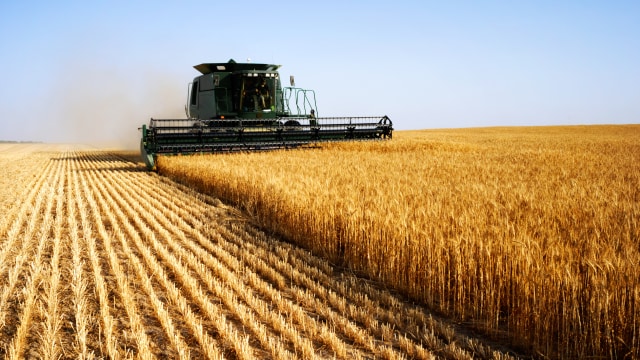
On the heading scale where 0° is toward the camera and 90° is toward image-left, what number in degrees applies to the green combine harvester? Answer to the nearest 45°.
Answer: approximately 315°
